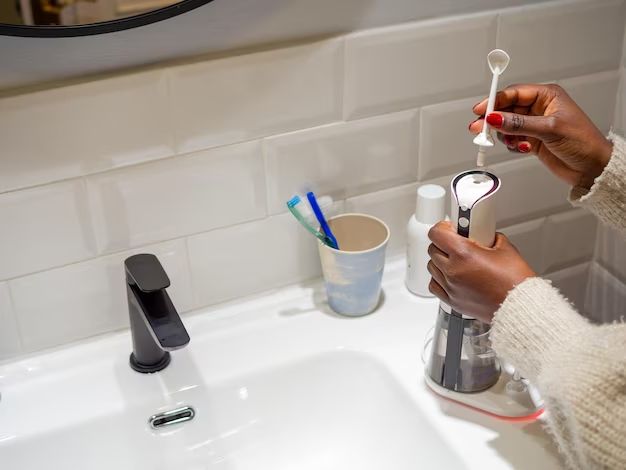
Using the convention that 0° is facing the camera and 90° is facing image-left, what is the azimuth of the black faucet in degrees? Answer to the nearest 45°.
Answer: approximately 315°

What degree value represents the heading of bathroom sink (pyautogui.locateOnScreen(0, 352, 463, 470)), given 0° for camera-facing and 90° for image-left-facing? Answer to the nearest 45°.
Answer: approximately 315°
